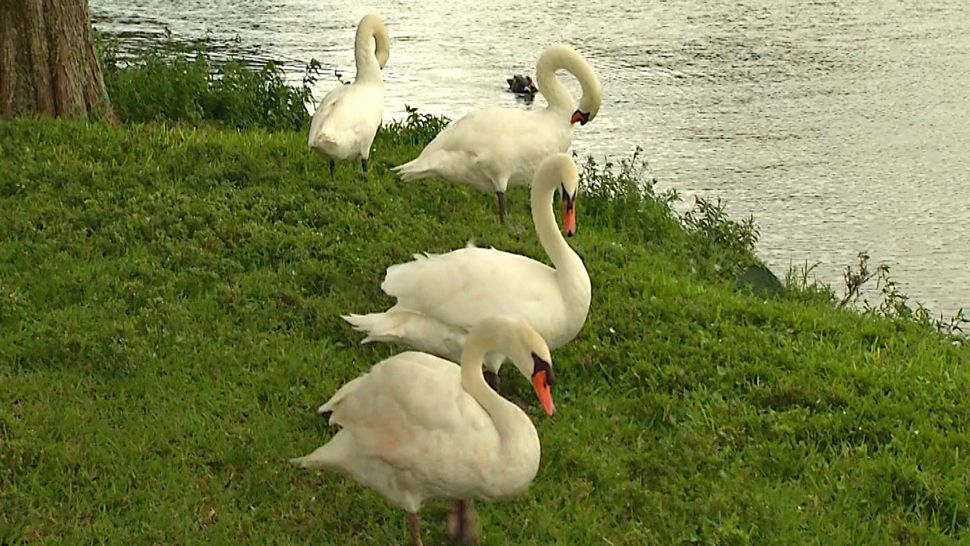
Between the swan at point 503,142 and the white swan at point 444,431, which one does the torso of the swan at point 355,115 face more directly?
the swan

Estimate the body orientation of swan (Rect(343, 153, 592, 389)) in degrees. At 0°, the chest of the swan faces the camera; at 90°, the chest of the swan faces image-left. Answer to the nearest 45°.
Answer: approximately 270°

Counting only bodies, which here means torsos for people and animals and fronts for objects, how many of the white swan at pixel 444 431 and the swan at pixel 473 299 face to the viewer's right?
2

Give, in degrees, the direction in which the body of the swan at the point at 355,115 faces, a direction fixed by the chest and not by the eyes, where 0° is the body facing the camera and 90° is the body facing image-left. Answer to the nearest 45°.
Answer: approximately 225°

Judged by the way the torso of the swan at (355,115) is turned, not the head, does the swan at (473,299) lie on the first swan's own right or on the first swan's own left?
on the first swan's own right

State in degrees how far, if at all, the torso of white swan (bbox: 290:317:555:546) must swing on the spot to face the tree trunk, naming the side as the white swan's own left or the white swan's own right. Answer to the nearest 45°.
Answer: approximately 135° to the white swan's own left

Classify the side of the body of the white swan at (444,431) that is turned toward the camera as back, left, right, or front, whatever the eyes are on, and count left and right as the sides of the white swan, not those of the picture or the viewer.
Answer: right

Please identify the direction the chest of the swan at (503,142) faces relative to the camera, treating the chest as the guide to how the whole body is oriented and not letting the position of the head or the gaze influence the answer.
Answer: to the viewer's right

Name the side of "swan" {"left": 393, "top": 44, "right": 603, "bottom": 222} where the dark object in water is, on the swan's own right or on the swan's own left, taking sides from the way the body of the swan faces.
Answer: on the swan's own left
